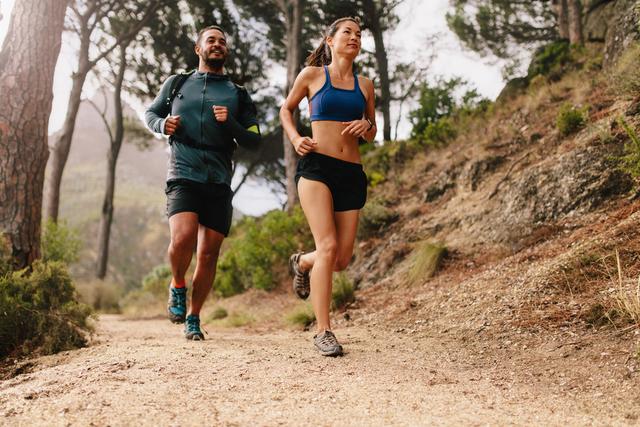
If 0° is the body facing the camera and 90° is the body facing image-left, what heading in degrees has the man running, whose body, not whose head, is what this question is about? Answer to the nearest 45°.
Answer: approximately 0°

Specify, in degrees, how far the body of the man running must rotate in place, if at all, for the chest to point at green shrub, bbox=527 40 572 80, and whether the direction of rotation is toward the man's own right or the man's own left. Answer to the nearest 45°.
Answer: approximately 135° to the man's own left

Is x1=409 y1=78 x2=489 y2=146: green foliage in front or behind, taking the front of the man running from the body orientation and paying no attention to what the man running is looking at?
behind

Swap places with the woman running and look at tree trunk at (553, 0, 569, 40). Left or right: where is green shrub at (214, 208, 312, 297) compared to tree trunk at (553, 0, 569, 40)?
left

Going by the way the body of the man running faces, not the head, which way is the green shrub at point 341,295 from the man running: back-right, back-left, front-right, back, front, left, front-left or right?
back-left

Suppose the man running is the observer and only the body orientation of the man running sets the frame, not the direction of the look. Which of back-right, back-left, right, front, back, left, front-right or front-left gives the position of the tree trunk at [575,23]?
back-left

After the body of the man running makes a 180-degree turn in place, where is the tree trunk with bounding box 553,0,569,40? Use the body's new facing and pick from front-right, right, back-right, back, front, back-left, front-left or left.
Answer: front-right

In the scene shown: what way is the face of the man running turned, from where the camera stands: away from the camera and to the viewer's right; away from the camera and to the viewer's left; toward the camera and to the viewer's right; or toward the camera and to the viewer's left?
toward the camera and to the viewer's right

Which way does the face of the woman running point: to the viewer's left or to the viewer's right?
to the viewer's right
